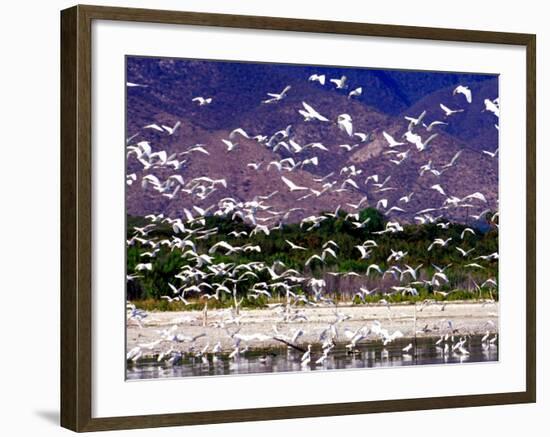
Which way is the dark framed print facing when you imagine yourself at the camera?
facing the viewer and to the right of the viewer
